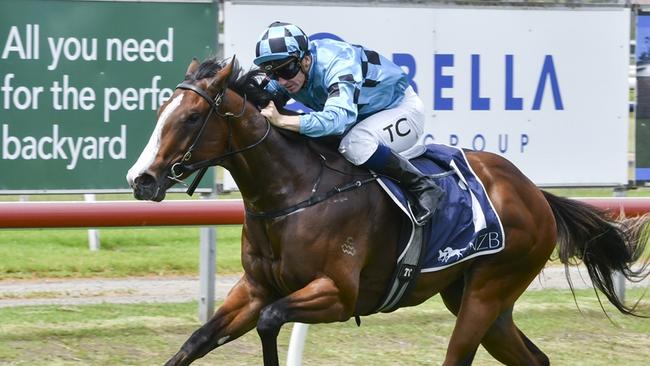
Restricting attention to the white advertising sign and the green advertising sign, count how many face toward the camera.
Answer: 2

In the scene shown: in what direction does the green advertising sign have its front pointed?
toward the camera

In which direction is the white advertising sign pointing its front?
toward the camera

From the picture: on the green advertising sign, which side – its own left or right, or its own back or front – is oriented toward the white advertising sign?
left

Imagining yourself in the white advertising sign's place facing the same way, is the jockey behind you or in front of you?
in front

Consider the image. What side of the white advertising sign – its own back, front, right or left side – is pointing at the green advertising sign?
right
